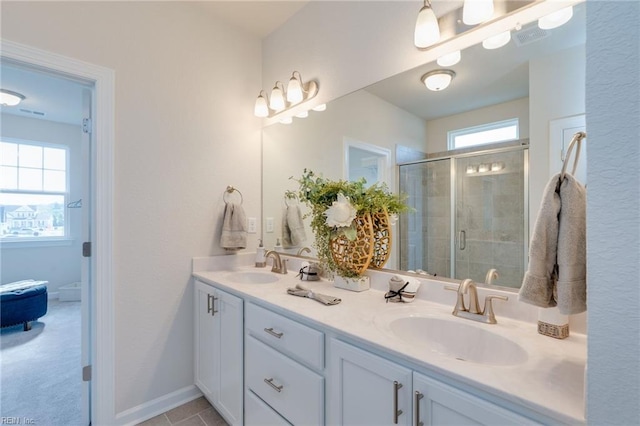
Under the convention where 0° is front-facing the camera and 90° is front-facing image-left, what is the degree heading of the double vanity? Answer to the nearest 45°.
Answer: approximately 45°

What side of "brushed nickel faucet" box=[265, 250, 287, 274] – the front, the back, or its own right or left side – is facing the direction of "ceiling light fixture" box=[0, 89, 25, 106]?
right

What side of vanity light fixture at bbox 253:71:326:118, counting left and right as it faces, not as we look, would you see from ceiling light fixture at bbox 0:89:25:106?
right

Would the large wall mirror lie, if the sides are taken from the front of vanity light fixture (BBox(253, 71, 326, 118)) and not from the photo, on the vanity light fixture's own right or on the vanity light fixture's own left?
on the vanity light fixture's own left

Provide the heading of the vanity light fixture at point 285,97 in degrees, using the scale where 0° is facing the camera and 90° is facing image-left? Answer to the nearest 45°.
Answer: approximately 45°

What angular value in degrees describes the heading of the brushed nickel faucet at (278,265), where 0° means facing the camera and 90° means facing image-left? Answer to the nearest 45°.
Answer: approximately 45°

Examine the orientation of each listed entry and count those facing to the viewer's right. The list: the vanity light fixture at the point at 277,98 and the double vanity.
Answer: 0

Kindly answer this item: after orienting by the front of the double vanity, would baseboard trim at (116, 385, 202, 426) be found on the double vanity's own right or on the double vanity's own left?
on the double vanity's own right
